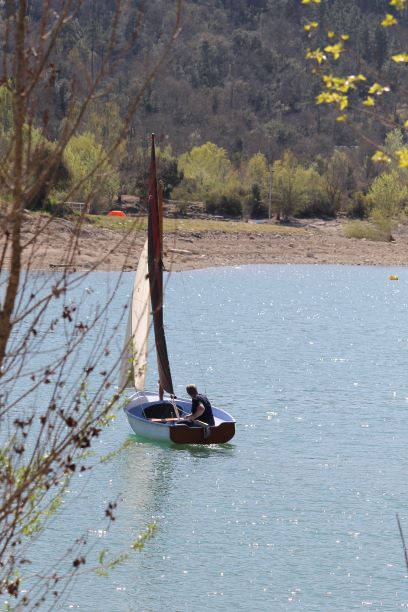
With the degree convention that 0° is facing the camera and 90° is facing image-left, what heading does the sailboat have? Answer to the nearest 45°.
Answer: approximately 135°

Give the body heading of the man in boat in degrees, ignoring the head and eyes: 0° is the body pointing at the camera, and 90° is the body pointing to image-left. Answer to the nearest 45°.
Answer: approximately 90°
